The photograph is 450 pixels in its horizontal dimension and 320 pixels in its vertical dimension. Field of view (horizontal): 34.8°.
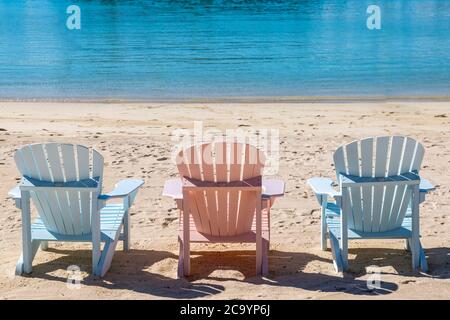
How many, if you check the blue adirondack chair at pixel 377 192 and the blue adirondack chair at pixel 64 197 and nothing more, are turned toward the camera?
0

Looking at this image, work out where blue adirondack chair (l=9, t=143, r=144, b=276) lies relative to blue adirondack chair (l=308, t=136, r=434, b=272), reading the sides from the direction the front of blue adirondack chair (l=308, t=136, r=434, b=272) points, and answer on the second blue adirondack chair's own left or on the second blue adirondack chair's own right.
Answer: on the second blue adirondack chair's own left

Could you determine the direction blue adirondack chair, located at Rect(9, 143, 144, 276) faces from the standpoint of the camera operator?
facing away from the viewer and to the right of the viewer

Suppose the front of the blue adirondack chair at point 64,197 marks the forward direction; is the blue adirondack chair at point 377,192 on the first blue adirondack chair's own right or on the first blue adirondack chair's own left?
on the first blue adirondack chair's own right

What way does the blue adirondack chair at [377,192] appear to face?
away from the camera
